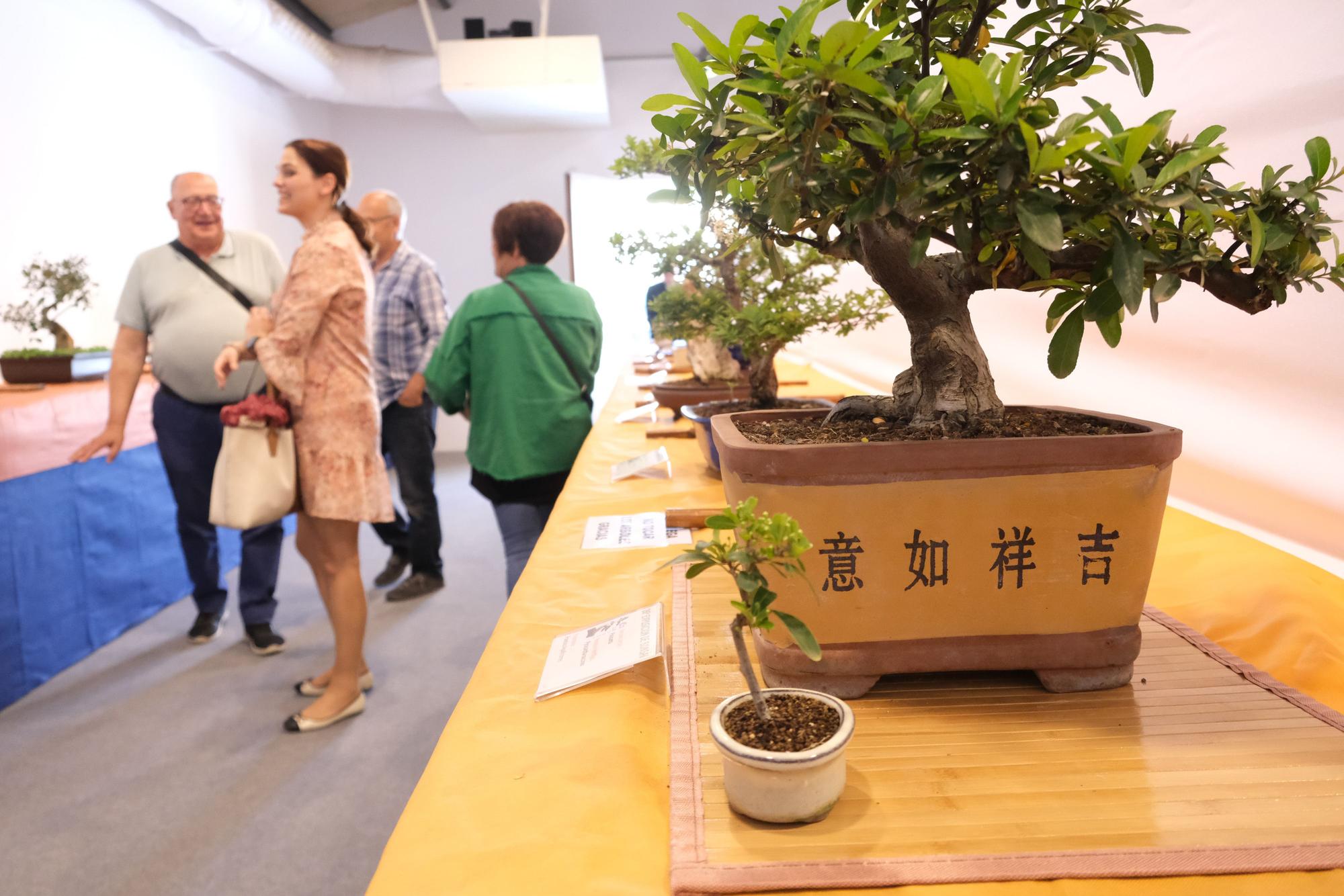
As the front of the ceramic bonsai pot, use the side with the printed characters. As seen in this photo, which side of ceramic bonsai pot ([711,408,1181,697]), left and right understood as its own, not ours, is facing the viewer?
front

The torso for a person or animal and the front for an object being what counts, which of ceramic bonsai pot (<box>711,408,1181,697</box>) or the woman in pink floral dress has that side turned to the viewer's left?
the woman in pink floral dress

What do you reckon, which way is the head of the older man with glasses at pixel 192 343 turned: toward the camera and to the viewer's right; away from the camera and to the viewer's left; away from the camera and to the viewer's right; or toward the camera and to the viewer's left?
toward the camera and to the viewer's right

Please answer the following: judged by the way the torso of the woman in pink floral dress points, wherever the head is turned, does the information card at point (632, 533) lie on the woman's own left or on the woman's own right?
on the woman's own left

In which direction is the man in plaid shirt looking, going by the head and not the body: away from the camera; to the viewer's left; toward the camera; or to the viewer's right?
to the viewer's left

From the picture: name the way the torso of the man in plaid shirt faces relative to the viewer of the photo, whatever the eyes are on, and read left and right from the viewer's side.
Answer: facing the viewer and to the left of the viewer

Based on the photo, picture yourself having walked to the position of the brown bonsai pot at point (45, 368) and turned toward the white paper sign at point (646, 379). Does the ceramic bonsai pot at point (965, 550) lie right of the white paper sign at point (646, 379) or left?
right

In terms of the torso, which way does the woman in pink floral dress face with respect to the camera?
to the viewer's left

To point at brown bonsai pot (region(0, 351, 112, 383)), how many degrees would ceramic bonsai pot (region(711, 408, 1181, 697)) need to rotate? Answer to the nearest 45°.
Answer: approximately 90° to its right

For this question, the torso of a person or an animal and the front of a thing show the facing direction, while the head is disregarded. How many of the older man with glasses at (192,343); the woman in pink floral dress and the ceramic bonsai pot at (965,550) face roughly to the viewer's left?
1

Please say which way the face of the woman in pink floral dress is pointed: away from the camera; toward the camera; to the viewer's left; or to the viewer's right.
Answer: to the viewer's left

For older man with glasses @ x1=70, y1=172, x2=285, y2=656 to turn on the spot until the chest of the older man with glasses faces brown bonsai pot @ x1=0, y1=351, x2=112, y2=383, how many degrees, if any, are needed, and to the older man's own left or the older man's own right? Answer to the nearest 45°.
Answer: approximately 135° to the older man's own right

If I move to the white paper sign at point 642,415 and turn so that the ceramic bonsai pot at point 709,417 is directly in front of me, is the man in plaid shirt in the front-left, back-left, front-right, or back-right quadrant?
back-right

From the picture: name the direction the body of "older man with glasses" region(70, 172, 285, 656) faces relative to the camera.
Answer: toward the camera
